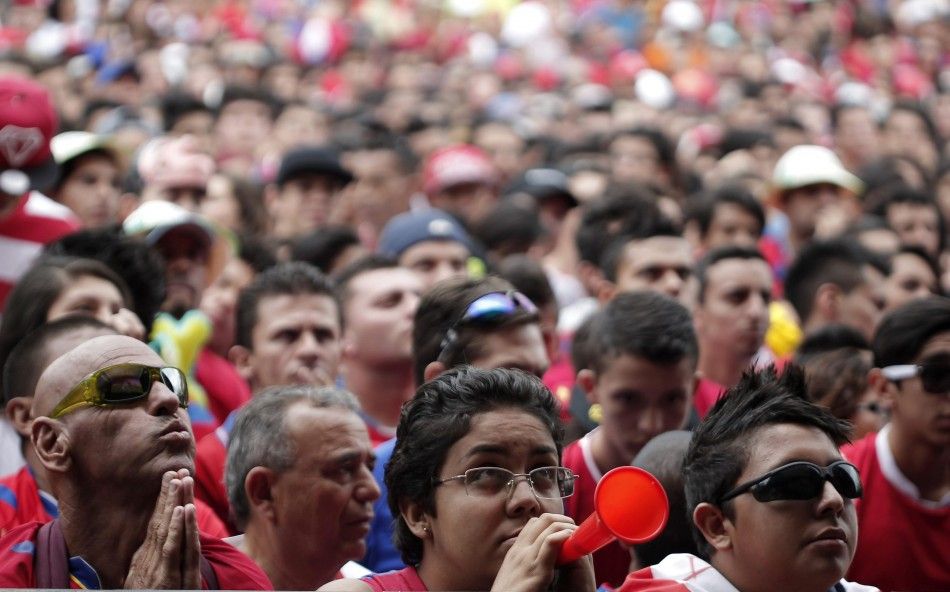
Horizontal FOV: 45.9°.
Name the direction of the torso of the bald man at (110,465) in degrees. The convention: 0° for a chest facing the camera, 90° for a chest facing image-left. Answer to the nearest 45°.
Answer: approximately 315°
